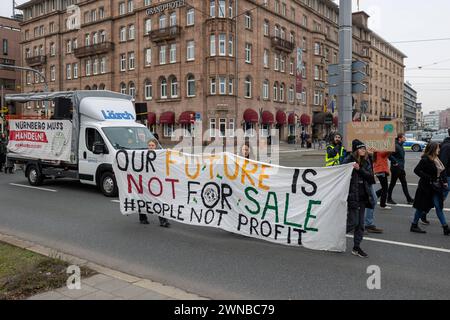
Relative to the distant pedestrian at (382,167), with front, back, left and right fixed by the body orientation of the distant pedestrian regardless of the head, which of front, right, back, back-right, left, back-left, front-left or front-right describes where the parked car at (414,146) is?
left

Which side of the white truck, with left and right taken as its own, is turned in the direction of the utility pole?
front

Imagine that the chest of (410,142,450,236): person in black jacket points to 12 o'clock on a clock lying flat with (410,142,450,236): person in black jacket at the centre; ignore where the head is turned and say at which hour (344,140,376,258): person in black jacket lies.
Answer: (344,140,376,258): person in black jacket is roughly at 4 o'clock from (410,142,450,236): person in black jacket.

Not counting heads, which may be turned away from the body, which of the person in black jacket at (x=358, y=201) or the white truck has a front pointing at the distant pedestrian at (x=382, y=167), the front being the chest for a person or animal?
the white truck

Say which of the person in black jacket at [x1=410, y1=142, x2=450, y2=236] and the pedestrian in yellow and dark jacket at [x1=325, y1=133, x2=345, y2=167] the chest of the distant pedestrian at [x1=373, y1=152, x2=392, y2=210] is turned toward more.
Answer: the person in black jacket
